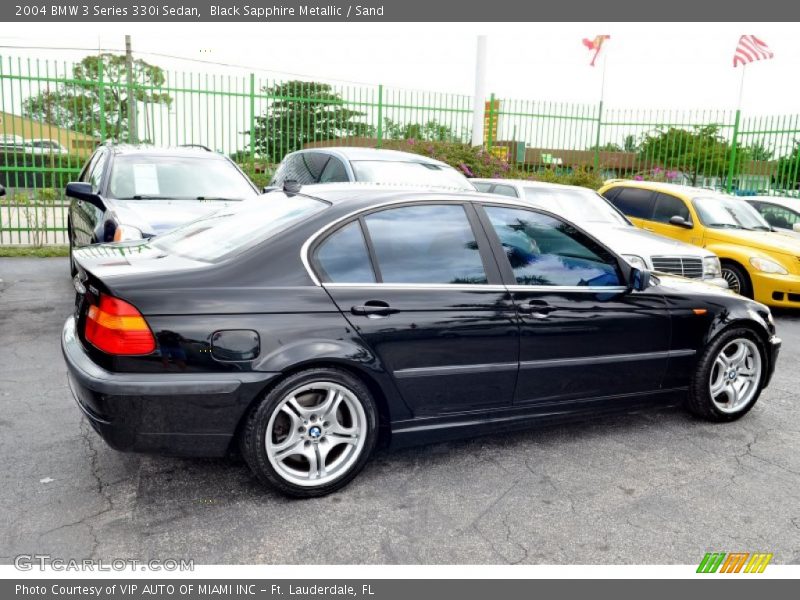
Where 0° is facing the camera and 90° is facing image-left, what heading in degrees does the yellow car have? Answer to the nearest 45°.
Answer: approximately 315°

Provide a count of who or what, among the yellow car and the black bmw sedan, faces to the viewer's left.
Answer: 0

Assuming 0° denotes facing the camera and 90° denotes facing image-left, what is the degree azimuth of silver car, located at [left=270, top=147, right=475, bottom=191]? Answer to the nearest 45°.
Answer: approximately 315°

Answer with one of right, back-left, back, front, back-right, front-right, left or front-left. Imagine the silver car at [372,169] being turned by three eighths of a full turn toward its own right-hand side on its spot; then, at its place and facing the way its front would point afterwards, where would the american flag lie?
back-right

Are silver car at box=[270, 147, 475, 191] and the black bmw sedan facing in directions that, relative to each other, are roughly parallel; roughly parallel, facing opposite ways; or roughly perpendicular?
roughly perpendicular

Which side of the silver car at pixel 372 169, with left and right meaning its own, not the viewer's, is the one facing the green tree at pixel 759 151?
left

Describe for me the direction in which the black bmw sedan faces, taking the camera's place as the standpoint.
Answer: facing away from the viewer and to the right of the viewer

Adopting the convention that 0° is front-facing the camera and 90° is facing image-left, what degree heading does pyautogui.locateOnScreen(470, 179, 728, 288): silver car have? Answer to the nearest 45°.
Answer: approximately 315°

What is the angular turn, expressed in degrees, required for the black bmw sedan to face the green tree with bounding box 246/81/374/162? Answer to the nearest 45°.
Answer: approximately 45° to its left

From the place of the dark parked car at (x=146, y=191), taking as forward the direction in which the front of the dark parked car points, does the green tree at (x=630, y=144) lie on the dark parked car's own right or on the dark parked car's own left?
on the dark parked car's own left
